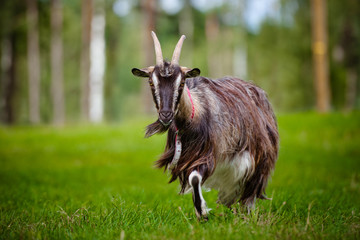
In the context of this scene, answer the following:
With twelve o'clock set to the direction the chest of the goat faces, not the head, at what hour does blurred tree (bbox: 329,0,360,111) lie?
The blurred tree is roughly at 5 o'clock from the goat.

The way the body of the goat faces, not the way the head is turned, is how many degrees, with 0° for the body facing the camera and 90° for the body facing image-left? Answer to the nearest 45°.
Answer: approximately 45°

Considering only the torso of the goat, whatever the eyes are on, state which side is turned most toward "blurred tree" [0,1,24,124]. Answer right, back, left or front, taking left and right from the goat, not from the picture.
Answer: right

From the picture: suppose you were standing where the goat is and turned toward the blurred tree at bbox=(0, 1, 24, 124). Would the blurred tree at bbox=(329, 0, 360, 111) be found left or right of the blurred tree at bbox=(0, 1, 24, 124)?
right
